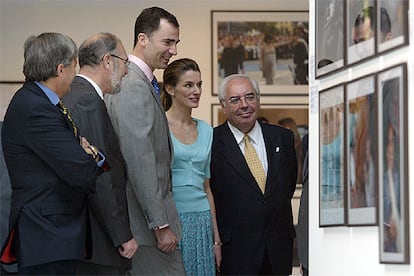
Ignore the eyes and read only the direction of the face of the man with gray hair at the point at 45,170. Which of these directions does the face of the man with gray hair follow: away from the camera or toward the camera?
away from the camera

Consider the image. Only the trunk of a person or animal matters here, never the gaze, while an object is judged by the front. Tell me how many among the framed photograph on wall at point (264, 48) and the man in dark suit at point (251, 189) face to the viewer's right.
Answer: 0

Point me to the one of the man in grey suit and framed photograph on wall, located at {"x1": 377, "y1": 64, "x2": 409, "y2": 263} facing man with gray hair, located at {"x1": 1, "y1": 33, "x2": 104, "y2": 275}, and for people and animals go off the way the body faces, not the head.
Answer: the framed photograph on wall

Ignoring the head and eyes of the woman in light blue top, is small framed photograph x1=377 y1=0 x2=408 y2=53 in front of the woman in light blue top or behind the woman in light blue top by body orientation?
in front

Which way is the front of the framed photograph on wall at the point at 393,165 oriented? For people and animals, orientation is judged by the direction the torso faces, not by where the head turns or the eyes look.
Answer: to the viewer's left

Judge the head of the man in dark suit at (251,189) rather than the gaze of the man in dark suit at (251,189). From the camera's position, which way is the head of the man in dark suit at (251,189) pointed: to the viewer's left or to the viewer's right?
to the viewer's right

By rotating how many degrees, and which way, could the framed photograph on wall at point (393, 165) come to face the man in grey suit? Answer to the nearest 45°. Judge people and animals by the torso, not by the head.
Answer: approximately 45° to its right
